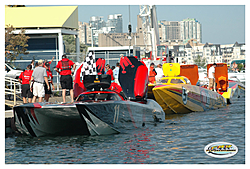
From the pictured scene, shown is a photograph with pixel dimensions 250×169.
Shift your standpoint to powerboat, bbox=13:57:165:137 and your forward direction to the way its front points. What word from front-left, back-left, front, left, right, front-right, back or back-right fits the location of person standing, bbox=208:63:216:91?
back

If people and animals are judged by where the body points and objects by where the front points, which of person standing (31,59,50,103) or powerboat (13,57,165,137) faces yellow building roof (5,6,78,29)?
the person standing

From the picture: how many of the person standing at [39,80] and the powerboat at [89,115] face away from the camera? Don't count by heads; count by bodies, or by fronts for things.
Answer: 1

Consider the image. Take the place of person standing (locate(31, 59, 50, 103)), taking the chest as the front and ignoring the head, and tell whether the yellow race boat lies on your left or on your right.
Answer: on your right

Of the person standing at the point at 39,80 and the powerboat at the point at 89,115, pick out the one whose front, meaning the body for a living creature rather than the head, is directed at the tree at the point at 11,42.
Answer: the person standing
